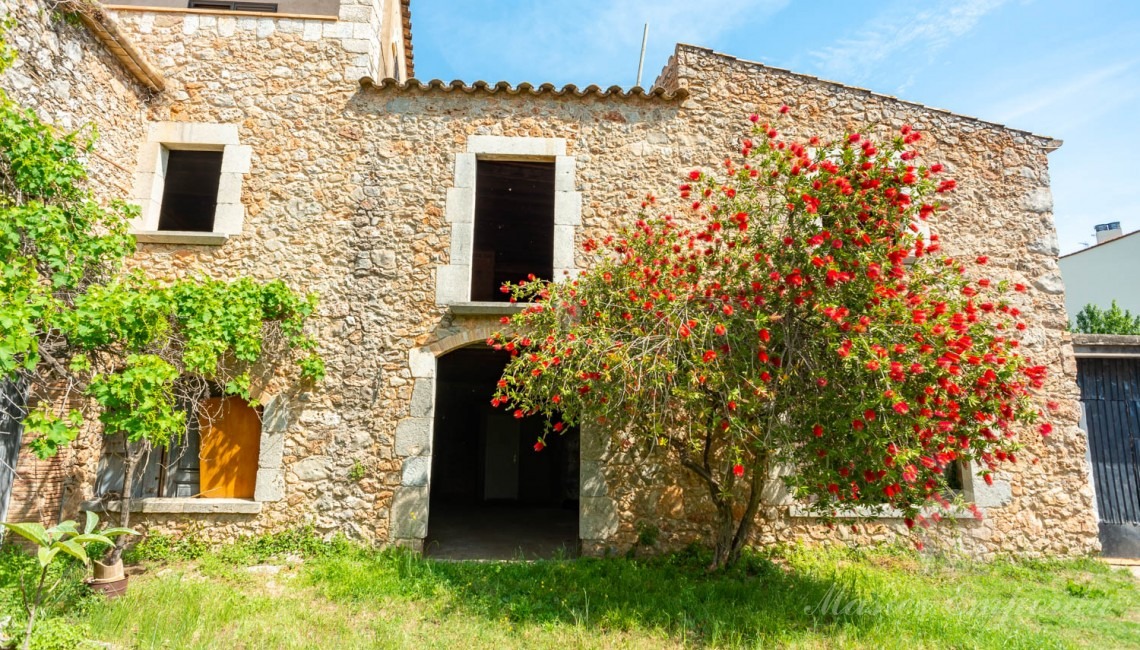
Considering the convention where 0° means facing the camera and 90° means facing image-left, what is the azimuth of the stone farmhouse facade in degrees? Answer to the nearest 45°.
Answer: approximately 0°

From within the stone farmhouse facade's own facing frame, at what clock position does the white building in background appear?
The white building in background is roughly at 8 o'clock from the stone farmhouse facade.

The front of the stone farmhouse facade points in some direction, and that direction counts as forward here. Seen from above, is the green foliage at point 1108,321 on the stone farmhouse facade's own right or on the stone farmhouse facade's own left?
on the stone farmhouse facade's own left

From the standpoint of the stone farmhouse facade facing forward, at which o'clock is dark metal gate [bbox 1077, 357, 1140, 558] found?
The dark metal gate is roughly at 9 o'clock from the stone farmhouse facade.
